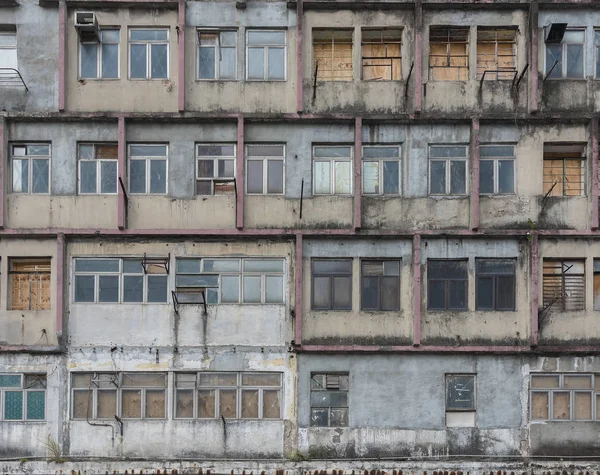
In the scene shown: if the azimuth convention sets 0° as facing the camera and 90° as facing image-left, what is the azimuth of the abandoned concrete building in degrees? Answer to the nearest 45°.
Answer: approximately 0°
